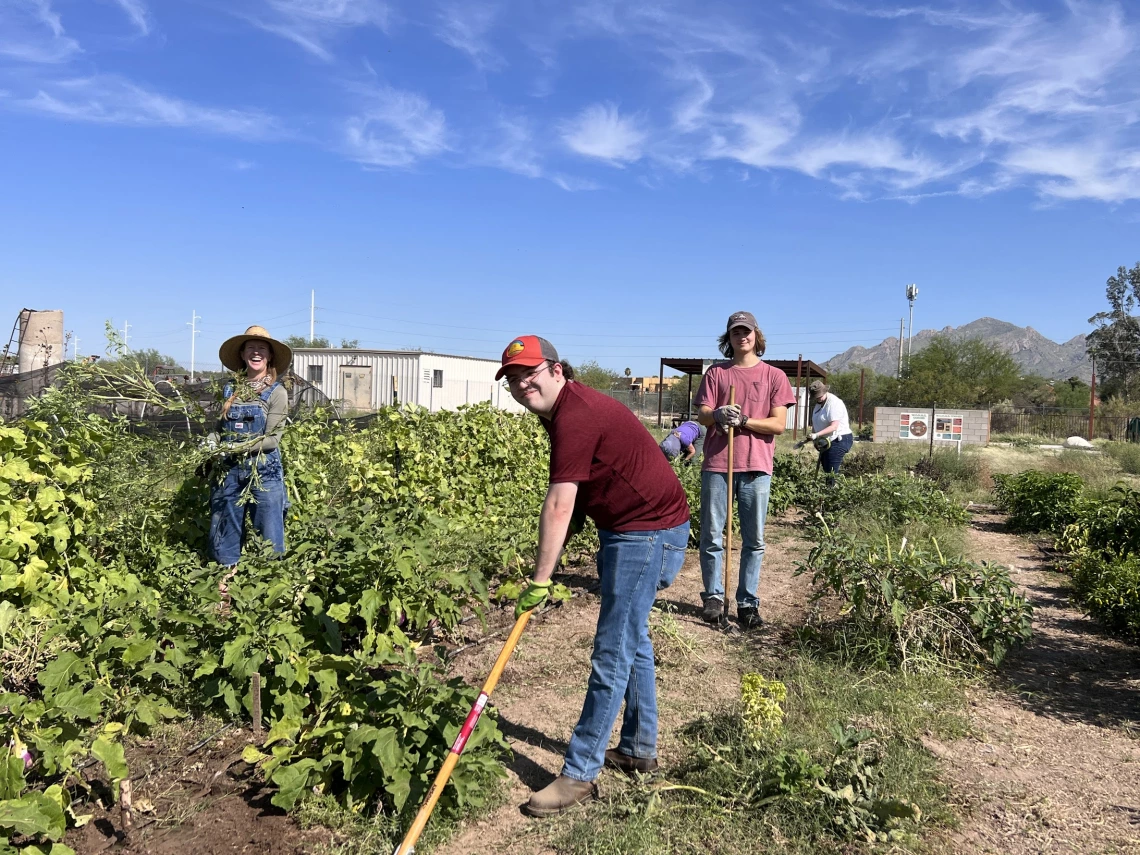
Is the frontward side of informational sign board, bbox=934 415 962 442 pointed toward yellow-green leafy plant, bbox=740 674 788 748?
yes

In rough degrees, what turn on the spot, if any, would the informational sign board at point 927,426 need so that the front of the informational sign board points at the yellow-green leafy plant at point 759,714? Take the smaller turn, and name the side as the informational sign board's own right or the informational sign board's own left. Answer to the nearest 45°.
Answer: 0° — it already faces it

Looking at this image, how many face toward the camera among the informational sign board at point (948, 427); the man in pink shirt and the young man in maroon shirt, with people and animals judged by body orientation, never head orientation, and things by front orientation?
2

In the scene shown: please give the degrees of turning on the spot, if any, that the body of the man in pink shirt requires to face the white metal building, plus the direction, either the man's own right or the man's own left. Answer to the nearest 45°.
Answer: approximately 135° to the man's own right

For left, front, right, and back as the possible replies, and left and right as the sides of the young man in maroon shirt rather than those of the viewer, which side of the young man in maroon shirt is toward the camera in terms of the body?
left

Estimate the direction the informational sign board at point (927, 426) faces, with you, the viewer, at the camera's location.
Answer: facing the viewer

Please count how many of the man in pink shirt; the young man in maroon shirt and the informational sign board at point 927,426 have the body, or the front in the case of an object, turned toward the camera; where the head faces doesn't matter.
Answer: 2

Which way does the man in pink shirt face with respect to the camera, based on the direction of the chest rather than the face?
toward the camera

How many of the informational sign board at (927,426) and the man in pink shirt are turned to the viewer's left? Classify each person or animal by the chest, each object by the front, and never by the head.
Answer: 0

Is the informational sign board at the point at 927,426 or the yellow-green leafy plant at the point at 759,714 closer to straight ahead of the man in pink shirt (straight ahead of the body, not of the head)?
the yellow-green leafy plant
